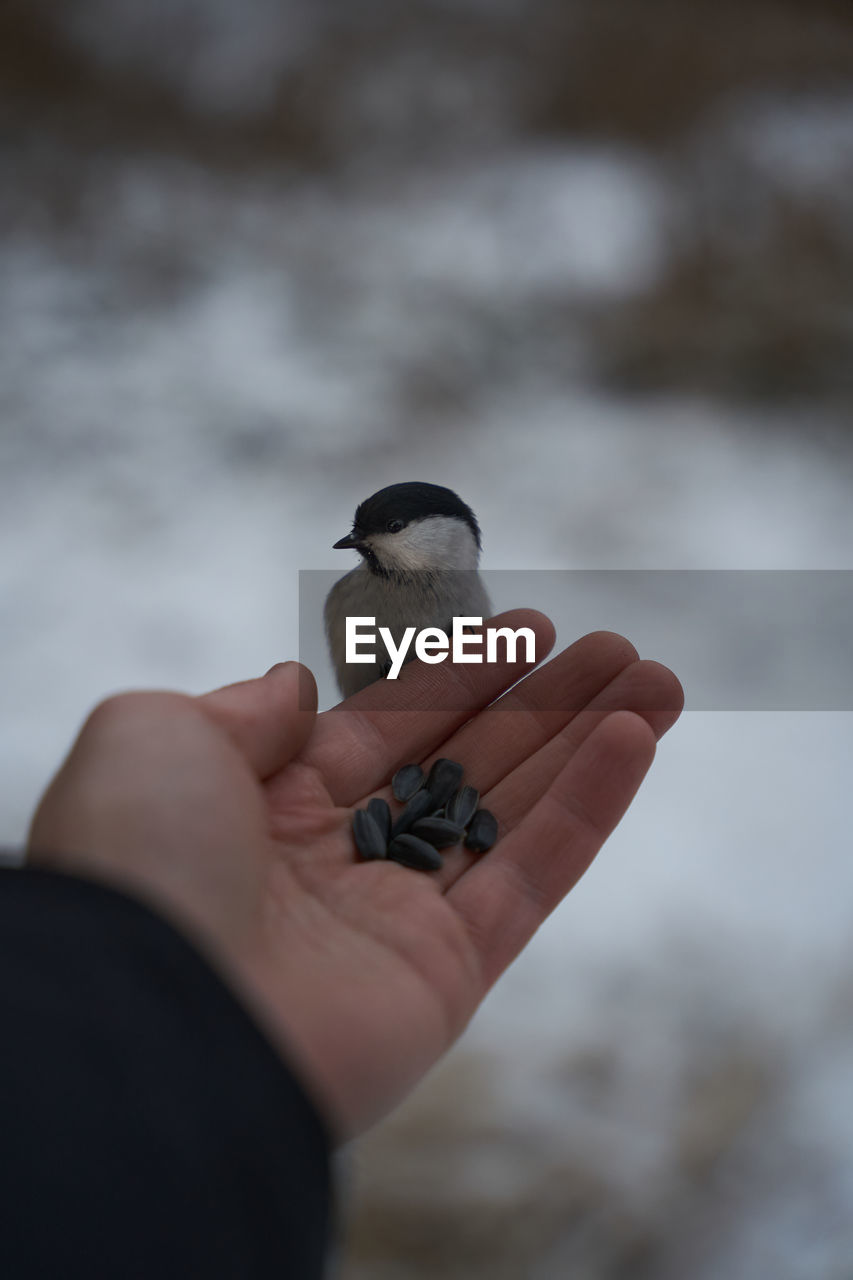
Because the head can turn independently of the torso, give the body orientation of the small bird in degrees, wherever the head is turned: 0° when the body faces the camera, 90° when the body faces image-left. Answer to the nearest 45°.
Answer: approximately 45°
